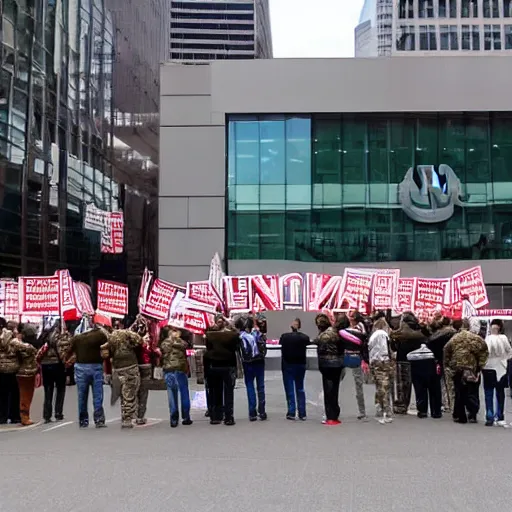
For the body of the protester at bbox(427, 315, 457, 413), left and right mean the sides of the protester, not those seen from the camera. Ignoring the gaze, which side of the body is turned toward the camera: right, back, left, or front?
back

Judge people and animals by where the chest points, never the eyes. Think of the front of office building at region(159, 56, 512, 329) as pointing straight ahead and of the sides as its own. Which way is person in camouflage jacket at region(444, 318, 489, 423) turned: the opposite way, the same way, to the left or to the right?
the opposite way

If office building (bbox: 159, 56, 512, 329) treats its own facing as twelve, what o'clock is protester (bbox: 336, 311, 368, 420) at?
The protester is roughly at 12 o'clock from the office building.

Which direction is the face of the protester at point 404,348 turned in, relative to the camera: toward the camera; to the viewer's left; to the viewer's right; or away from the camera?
away from the camera

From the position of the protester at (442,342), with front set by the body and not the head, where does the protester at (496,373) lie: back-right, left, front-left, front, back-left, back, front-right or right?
back-right

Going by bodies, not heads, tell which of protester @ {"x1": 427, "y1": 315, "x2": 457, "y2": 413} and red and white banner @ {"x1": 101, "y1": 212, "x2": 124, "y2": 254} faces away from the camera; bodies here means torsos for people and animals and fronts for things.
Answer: the protester

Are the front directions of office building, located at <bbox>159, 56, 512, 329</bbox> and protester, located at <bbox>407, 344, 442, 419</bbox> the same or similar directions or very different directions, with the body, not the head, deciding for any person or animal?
very different directions

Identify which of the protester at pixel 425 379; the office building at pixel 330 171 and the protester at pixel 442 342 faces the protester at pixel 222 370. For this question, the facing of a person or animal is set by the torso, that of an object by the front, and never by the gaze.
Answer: the office building

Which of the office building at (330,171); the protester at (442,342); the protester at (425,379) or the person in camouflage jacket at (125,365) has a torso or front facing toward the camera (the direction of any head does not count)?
the office building

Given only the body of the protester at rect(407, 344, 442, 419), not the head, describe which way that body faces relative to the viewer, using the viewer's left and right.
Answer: facing away from the viewer

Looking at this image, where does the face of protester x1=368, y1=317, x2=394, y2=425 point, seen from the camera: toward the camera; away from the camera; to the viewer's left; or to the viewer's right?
away from the camera

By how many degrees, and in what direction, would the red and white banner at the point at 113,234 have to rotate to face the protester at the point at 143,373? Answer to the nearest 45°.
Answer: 0° — it already faces them

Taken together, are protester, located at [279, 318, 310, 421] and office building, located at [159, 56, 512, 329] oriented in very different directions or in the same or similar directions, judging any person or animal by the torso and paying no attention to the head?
very different directions

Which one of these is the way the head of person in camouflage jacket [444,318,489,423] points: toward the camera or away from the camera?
away from the camera

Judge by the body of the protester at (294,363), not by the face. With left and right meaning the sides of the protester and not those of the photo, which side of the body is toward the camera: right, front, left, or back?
back

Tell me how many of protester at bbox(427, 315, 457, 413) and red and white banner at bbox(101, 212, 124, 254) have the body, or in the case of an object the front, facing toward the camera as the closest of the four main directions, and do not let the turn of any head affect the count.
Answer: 1
